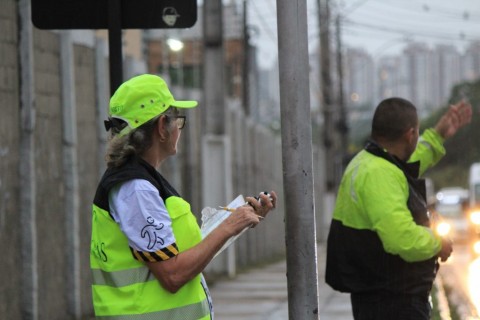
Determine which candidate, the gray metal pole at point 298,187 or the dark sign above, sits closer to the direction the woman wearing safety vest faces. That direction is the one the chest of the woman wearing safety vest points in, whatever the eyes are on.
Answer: the gray metal pole

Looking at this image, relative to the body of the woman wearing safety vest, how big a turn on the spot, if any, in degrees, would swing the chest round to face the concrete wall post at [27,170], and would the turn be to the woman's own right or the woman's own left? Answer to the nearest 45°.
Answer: approximately 90° to the woman's own left

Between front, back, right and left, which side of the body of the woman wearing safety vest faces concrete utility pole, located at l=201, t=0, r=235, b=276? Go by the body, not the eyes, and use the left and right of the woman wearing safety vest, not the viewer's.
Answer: left

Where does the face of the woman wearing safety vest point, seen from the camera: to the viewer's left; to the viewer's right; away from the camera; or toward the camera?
to the viewer's right

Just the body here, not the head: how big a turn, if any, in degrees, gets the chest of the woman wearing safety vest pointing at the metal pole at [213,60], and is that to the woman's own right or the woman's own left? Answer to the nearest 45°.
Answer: approximately 90° to the woman's own left

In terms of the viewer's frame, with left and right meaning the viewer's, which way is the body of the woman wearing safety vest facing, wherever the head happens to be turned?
facing to the right of the viewer
